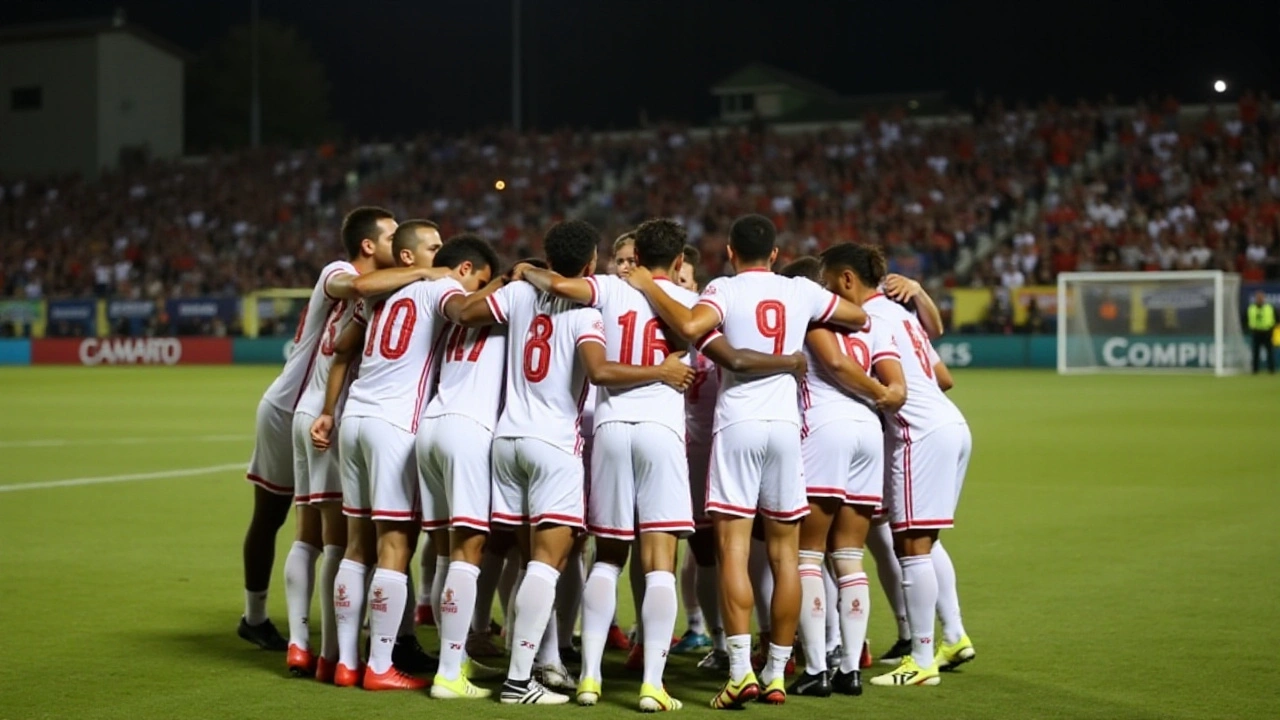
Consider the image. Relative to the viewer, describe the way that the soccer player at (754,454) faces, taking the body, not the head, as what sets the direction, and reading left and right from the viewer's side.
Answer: facing away from the viewer

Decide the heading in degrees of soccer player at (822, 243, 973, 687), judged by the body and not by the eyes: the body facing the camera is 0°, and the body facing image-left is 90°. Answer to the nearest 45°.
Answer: approximately 135°

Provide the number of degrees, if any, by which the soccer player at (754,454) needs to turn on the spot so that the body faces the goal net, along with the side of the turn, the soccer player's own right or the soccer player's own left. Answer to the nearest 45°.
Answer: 0° — they already face it

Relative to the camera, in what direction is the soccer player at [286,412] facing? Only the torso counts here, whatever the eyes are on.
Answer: to the viewer's right

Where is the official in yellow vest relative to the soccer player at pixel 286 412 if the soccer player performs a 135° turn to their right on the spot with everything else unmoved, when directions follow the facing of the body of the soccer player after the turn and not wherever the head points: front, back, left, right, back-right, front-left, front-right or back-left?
back

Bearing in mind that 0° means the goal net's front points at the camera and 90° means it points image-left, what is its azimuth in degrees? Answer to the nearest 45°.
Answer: approximately 45°

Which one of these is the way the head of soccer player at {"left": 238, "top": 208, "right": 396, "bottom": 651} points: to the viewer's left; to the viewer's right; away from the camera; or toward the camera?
to the viewer's right

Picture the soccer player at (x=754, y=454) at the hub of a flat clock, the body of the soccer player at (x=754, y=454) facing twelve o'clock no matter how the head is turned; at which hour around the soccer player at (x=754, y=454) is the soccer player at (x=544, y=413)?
the soccer player at (x=544, y=413) is roughly at 9 o'clock from the soccer player at (x=754, y=454).

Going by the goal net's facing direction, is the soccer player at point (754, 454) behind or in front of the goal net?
in front

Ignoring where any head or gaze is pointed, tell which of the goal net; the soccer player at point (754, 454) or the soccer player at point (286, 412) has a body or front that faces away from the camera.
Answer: the soccer player at point (754, 454)

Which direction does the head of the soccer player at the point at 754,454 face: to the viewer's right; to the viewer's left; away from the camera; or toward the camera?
away from the camera

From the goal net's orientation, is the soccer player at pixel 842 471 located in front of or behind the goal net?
in front

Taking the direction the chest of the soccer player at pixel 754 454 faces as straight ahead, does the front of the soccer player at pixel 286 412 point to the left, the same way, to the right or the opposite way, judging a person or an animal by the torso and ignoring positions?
to the right

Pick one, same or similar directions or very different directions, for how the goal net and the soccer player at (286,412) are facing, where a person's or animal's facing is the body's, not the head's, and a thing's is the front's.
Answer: very different directions

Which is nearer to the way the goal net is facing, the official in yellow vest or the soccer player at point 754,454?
the soccer player

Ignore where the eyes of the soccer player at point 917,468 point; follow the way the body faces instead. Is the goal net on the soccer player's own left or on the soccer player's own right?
on the soccer player's own right

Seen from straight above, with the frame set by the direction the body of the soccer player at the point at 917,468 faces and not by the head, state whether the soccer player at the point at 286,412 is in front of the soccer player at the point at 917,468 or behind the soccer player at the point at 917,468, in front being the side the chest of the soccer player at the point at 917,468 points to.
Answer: in front
